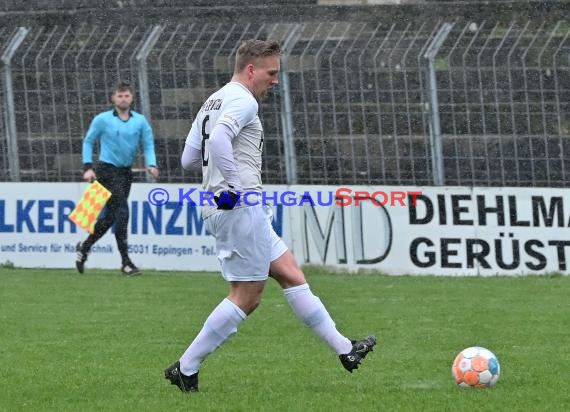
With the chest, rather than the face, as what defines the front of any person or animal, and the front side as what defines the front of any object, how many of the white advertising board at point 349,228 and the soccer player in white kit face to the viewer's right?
1

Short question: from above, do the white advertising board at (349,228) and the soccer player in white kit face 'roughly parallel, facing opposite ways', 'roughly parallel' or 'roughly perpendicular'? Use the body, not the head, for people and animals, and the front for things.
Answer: roughly perpendicular

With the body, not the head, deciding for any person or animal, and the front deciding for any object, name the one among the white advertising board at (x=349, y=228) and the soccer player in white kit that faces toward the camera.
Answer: the white advertising board

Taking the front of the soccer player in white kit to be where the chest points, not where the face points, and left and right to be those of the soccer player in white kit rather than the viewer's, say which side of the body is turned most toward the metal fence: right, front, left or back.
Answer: left

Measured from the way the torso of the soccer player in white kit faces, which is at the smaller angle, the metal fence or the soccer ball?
the soccer ball

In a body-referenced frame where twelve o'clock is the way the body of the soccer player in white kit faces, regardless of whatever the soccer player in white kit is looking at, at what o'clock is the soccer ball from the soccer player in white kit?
The soccer ball is roughly at 12 o'clock from the soccer player in white kit.

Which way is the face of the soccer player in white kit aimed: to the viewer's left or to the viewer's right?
to the viewer's right

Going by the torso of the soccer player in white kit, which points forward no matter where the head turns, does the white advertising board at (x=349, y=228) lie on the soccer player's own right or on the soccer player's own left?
on the soccer player's own left

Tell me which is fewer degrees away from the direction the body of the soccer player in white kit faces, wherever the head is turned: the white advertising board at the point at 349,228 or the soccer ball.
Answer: the soccer ball

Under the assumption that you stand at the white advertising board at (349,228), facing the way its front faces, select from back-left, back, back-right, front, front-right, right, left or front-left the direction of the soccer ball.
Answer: front

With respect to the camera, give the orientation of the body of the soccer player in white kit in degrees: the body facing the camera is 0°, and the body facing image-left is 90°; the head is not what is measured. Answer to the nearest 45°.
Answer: approximately 270°

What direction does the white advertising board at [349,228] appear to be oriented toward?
toward the camera
